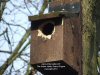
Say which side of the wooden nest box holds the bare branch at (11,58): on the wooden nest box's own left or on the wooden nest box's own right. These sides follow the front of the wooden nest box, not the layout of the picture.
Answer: on the wooden nest box's own right

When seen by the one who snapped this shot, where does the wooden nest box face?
facing the viewer and to the left of the viewer
